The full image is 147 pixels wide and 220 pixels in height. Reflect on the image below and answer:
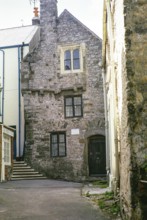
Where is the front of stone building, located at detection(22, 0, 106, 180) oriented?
toward the camera

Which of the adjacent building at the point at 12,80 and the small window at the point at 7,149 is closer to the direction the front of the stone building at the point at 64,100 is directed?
the small window

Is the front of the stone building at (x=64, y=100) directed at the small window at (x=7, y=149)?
no

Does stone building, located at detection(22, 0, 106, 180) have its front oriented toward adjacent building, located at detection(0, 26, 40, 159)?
no
